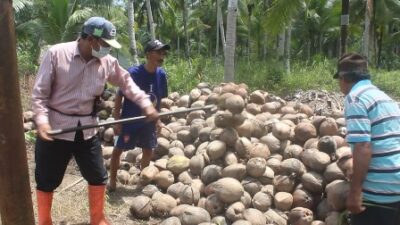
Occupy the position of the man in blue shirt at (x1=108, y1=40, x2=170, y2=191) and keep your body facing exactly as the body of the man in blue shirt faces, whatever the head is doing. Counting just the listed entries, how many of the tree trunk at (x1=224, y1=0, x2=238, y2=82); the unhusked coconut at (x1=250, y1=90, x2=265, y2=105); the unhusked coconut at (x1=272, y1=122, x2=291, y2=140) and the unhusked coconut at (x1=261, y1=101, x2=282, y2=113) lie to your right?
0

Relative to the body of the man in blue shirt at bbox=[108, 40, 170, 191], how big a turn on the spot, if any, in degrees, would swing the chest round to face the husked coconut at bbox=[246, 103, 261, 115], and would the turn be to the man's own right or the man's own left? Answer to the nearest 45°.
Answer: approximately 45° to the man's own left

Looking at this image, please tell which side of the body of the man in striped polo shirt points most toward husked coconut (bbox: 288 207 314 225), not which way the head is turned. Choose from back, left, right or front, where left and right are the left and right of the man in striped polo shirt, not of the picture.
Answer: front

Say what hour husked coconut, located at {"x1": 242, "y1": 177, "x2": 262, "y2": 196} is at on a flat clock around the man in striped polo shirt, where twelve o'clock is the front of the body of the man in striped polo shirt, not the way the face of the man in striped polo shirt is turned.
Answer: The husked coconut is roughly at 12 o'clock from the man in striped polo shirt.

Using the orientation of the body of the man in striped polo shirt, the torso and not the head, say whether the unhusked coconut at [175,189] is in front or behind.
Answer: in front

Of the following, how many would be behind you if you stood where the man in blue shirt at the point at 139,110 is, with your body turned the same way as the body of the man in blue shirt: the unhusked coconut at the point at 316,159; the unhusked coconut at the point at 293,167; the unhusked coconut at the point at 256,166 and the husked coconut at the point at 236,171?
0

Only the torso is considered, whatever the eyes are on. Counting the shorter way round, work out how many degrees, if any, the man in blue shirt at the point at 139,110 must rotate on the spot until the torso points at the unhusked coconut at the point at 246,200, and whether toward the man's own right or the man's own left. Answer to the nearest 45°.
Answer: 0° — they already face it

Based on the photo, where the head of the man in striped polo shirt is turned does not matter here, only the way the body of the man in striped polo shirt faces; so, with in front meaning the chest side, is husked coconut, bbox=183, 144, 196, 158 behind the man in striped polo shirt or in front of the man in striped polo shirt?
in front

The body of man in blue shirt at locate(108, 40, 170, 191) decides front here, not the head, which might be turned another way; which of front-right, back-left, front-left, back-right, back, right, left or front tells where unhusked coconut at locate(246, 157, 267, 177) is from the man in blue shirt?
front

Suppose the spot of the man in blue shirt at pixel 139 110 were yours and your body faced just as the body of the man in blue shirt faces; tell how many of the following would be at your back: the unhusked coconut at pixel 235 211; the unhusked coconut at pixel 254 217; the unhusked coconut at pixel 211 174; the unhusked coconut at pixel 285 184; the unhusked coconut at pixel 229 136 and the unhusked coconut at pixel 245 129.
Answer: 0

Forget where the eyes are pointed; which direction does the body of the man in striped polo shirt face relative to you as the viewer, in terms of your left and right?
facing away from the viewer and to the left of the viewer

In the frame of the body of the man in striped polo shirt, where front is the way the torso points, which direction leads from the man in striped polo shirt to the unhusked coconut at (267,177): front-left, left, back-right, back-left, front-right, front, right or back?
front

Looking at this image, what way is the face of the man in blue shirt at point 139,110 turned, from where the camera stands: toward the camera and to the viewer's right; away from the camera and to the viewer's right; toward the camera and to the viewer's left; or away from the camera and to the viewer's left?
toward the camera and to the viewer's right

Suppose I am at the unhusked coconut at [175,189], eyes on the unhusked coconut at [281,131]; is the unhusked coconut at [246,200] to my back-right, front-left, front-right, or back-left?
front-right

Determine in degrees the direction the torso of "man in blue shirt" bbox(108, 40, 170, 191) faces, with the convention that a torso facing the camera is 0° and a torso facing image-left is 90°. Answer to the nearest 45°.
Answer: approximately 315°

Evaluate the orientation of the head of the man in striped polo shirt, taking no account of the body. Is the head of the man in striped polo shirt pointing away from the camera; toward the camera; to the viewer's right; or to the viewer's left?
to the viewer's left

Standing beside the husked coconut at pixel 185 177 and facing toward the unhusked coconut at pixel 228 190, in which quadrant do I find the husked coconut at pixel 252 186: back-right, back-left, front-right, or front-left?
front-left
